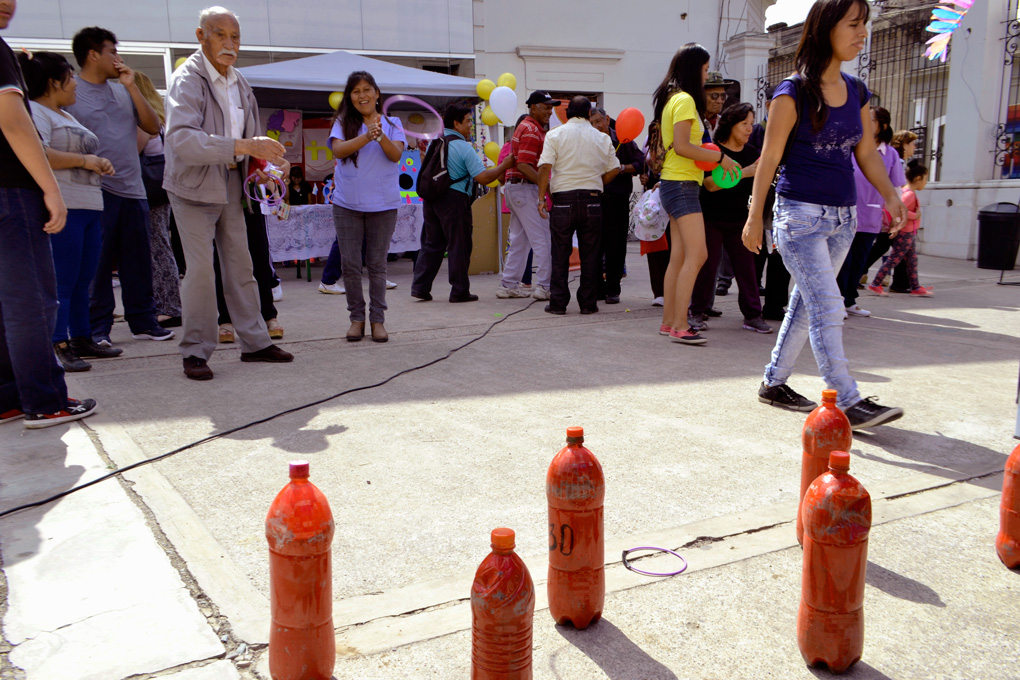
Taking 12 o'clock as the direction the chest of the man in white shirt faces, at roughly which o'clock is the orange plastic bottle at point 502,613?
The orange plastic bottle is roughly at 6 o'clock from the man in white shirt.

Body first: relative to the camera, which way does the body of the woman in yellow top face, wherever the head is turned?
to the viewer's right

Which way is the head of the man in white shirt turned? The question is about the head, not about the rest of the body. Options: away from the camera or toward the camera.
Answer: away from the camera

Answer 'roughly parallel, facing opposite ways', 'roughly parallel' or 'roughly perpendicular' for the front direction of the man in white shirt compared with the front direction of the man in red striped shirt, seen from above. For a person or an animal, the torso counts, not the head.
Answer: roughly perpendicular

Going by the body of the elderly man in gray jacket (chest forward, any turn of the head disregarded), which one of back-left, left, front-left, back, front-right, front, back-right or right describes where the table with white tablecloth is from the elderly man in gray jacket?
back-left

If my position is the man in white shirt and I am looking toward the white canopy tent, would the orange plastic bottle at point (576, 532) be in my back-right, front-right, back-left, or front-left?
back-left

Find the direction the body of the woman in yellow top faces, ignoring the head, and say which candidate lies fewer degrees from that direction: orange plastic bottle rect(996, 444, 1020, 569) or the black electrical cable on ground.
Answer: the orange plastic bottle

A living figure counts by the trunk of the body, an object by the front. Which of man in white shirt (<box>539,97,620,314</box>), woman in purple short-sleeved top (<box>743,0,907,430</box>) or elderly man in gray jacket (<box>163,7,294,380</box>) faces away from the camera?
the man in white shirt

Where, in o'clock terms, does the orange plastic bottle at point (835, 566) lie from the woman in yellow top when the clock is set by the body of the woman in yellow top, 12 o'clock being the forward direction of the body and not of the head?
The orange plastic bottle is roughly at 3 o'clock from the woman in yellow top.

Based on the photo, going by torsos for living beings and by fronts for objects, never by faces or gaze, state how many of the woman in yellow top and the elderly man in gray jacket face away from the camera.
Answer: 0

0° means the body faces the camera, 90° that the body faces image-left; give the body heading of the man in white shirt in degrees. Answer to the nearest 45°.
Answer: approximately 180°

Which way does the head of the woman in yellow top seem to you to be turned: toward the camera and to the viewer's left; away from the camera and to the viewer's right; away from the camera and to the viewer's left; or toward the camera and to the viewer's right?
away from the camera and to the viewer's right

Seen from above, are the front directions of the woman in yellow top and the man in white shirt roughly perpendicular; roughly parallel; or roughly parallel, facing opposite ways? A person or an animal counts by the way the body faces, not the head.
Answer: roughly perpendicular
